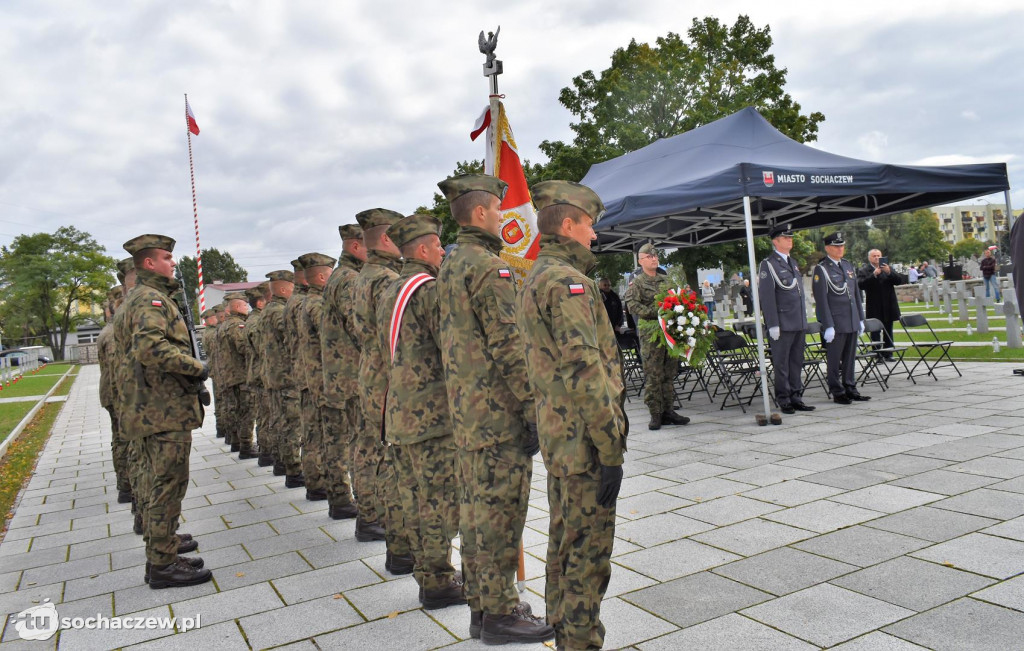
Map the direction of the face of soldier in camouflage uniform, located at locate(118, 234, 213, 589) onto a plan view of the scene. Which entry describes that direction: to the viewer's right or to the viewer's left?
to the viewer's right

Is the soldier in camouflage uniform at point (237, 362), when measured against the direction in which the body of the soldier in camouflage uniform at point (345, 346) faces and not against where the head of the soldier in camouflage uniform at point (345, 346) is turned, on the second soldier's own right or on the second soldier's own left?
on the second soldier's own left

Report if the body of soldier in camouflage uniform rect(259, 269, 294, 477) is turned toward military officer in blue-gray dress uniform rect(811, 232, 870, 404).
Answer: yes

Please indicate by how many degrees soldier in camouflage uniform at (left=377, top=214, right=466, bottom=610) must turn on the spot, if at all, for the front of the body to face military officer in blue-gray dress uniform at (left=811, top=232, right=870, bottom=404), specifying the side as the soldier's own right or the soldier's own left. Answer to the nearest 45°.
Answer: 0° — they already face them

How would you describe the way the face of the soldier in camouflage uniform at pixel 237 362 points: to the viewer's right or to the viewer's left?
to the viewer's right

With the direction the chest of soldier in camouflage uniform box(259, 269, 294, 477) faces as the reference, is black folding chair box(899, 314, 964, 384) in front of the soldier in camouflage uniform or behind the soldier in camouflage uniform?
in front

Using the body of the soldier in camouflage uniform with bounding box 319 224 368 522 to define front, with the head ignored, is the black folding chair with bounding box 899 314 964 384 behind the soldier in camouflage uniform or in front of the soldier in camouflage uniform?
in front

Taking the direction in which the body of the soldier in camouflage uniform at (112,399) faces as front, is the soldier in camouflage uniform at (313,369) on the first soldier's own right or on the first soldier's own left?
on the first soldier's own right

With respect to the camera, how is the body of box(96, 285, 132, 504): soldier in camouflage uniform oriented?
to the viewer's right

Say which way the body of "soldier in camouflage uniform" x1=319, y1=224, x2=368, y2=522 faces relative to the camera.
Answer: to the viewer's right

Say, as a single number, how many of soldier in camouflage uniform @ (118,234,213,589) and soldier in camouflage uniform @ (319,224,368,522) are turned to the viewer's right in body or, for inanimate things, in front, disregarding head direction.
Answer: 2

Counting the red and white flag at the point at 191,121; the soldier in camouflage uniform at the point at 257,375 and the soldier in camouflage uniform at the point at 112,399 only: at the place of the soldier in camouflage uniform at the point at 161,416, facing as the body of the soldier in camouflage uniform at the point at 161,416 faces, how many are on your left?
3

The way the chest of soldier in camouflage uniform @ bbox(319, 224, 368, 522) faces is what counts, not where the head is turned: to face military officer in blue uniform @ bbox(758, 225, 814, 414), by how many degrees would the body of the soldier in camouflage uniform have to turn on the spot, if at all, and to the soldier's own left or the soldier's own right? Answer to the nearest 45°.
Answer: approximately 45° to the soldier's own left

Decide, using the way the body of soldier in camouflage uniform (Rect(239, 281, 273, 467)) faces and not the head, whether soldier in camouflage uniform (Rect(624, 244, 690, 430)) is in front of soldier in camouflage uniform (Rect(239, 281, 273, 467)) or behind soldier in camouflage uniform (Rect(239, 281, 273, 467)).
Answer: in front

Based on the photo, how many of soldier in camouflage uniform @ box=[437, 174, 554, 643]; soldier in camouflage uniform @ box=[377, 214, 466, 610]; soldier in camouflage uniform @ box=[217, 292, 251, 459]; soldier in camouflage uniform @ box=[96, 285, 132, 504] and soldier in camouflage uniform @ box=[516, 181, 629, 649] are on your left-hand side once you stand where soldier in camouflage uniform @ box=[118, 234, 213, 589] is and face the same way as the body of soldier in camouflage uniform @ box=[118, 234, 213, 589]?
2

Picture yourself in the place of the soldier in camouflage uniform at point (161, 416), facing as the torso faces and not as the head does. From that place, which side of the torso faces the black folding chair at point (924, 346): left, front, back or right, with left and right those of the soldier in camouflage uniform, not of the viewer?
front

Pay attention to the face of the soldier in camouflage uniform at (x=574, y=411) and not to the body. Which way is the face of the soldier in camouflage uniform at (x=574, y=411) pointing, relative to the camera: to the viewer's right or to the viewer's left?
to the viewer's right

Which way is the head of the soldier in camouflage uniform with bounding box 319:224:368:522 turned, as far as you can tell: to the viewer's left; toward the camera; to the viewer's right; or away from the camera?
to the viewer's right
